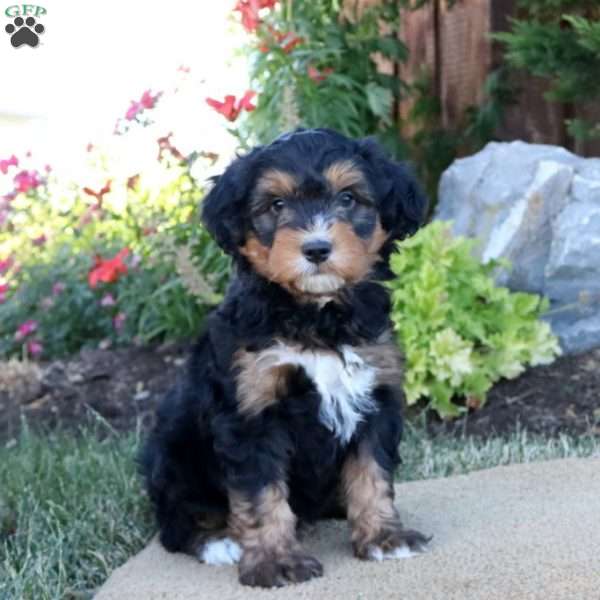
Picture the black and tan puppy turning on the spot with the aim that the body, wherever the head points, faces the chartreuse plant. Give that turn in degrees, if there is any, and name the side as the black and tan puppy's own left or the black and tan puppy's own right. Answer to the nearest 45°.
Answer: approximately 135° to the black and tan puppy's own left

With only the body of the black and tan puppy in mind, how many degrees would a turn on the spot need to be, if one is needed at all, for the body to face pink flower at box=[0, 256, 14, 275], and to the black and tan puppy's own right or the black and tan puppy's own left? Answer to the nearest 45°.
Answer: approximately 180°

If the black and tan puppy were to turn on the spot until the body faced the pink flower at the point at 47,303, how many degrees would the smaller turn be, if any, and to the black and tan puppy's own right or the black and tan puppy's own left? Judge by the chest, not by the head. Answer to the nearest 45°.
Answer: approximately 180°

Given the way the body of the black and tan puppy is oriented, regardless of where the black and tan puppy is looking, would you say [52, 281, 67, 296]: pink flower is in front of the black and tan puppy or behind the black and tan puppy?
behind

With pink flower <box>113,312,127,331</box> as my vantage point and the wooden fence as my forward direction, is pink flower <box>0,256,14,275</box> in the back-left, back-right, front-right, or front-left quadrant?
back-left

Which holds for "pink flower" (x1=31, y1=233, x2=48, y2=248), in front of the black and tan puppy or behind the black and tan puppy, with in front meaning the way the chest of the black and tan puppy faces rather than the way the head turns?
behind
